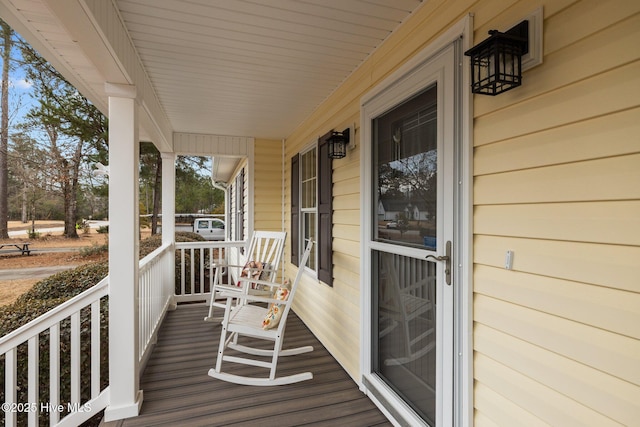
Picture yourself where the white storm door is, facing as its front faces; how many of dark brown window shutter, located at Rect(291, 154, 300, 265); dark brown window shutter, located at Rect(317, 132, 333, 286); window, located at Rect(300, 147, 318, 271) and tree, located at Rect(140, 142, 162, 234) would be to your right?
4

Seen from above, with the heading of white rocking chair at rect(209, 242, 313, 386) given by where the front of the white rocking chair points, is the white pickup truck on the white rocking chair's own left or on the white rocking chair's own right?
on the white rocking chair's own right

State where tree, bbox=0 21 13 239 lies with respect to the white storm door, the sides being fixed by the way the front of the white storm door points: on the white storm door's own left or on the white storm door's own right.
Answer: on the white storm door's own right

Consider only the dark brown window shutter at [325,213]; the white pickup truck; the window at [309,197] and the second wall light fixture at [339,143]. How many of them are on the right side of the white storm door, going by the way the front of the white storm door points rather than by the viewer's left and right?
4

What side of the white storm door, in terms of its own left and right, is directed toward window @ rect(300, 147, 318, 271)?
right

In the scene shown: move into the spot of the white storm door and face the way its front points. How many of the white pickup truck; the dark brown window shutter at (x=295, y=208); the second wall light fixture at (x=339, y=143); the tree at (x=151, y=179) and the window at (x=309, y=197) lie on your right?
5

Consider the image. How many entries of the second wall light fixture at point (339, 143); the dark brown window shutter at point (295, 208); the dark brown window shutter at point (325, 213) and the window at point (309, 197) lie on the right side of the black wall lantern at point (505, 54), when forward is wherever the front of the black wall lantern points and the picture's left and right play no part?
4

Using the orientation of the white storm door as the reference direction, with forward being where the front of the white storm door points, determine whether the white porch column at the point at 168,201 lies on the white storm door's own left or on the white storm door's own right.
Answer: on the white storm door's own right

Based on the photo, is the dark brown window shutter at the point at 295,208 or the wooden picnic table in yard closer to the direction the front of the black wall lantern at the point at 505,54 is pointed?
the wooden picnic table in yard

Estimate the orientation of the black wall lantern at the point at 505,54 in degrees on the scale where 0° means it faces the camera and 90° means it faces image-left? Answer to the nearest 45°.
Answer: approximately 45°

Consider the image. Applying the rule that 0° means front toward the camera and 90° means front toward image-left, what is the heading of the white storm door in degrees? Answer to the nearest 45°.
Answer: approximately 45°

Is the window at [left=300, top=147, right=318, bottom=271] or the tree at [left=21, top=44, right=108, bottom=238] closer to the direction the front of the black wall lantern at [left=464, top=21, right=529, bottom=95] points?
the tree

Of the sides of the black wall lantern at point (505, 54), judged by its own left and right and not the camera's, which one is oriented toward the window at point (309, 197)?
right

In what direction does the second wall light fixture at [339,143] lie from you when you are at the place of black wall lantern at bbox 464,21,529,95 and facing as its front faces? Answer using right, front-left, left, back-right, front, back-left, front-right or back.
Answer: right

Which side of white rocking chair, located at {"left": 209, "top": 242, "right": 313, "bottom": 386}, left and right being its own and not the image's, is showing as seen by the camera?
left
